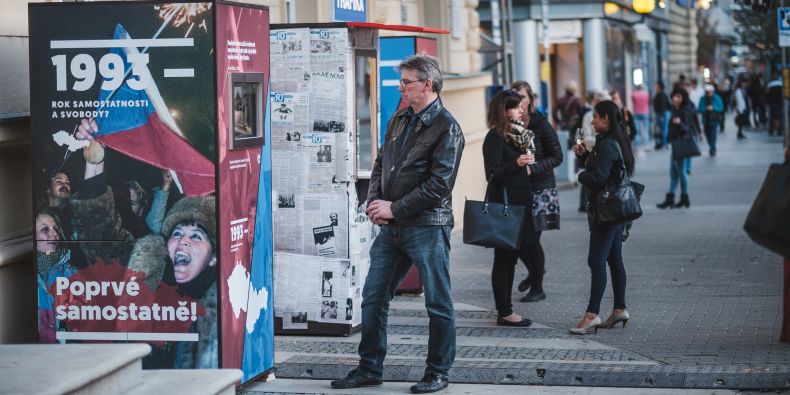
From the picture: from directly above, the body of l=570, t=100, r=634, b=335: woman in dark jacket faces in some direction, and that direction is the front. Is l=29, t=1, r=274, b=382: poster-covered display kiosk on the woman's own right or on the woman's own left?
on the woman's own left

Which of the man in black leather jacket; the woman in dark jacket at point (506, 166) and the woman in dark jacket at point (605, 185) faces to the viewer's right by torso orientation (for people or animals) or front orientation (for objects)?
the woman in dark jacket at point (506, 166)

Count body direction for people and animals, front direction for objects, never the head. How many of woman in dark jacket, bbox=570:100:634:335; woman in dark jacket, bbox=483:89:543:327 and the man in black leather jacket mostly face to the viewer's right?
1

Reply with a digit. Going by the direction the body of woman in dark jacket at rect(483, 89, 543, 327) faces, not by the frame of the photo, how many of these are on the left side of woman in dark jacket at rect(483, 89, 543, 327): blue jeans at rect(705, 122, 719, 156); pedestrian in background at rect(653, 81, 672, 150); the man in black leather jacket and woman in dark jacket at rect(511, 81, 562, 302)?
3

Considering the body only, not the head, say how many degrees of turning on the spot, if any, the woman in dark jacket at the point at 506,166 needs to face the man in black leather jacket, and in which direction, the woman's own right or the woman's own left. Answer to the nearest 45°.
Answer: approximately 90° to the woman's own right

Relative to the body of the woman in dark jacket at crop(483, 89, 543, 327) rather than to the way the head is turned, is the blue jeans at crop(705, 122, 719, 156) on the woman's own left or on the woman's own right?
on the woman's own left

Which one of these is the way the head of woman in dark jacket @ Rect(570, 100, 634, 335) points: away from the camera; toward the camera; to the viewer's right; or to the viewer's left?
to the viewer's left

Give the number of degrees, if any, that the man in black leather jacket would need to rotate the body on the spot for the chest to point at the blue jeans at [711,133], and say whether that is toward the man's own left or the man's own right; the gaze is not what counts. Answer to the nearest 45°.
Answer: approximately 135° to the man's own right

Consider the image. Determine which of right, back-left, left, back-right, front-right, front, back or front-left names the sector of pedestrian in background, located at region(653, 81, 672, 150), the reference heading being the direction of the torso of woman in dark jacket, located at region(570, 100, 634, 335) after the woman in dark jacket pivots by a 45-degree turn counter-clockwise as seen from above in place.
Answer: back-right

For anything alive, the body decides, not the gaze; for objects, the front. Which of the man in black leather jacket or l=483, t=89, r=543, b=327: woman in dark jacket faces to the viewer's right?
the woman in dark jacket

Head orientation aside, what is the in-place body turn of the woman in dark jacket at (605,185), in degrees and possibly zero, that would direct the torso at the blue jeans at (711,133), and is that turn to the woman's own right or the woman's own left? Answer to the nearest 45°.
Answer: approximately 90° to the woman's own right

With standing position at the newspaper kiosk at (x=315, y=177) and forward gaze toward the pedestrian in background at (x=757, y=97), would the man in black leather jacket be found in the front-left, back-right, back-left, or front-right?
back-right

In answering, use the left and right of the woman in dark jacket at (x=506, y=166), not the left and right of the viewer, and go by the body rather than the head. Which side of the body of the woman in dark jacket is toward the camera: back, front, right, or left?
right

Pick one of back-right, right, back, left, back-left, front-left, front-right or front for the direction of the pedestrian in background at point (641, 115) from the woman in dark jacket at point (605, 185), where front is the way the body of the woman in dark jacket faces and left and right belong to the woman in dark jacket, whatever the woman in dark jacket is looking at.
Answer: right

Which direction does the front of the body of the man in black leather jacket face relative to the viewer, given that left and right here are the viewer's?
facing the viewer and to the left of the viewer

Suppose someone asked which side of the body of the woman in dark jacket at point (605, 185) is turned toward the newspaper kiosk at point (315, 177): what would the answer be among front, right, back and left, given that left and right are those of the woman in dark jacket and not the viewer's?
front

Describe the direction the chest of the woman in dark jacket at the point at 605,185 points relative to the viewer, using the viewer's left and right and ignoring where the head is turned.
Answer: facing to the left of the viewer

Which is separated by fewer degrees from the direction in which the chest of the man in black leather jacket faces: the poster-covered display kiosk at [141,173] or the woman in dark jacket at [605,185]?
the poster-covered display kiosk
